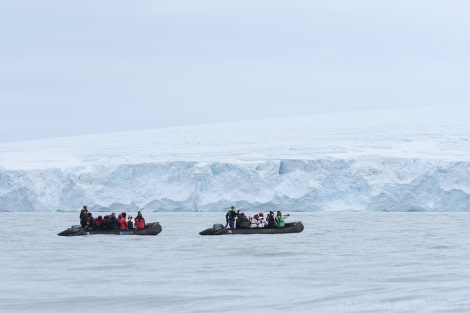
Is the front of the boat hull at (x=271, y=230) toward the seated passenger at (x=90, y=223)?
no

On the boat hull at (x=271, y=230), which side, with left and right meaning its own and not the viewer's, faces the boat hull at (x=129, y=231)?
back

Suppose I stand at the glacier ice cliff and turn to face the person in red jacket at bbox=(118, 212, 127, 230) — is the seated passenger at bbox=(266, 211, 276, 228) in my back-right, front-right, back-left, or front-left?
front-left

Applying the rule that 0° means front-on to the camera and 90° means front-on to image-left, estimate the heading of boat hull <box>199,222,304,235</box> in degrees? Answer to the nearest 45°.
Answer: approximately 270°

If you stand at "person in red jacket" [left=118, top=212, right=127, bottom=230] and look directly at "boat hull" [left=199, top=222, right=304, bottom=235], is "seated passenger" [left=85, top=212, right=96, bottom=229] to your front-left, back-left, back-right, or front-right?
back-left

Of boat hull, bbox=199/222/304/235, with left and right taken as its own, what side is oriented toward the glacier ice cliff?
left

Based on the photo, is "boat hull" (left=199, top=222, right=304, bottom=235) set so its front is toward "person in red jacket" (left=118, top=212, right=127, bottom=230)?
no
